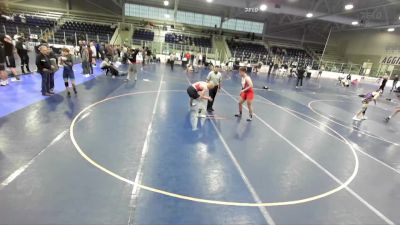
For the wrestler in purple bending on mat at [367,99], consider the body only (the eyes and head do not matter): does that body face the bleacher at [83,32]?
no

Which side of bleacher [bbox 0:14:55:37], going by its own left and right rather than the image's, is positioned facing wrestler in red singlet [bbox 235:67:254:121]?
front

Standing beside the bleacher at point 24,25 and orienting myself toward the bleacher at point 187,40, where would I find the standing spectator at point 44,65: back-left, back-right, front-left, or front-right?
front-right

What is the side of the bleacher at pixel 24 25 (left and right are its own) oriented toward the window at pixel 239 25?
left

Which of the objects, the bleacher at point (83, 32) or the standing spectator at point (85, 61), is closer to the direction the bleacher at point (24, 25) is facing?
the standing spectator

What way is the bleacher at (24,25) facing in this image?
toward the camera

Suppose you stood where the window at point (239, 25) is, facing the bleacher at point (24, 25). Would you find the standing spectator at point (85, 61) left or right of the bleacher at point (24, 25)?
left

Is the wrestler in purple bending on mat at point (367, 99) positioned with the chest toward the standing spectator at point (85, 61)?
no

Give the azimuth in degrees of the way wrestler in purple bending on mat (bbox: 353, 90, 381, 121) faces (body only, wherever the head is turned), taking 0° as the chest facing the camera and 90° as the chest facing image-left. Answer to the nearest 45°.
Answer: approximately 270°

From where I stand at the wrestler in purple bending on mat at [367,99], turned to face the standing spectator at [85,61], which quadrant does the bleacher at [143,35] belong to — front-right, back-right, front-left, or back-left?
front-right

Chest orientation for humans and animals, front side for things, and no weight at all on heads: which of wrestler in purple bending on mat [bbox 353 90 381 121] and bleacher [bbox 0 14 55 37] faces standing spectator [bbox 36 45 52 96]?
the bleacher

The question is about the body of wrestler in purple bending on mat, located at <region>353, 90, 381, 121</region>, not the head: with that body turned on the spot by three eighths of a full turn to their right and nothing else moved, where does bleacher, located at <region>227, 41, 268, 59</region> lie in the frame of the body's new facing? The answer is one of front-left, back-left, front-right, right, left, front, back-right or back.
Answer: right

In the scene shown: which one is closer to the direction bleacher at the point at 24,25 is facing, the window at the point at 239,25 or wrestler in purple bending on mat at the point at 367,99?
the wrestler in purple bending on mat

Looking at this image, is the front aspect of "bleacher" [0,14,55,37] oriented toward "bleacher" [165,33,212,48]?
no
